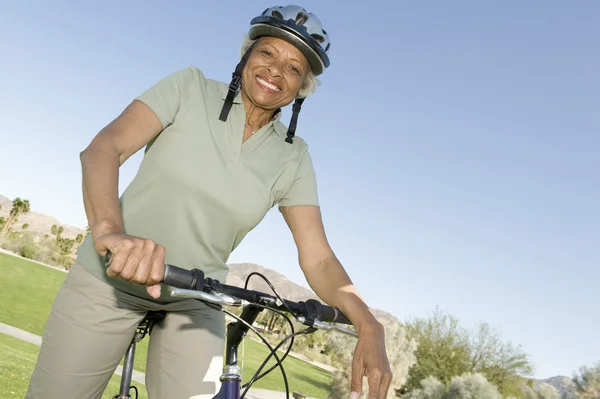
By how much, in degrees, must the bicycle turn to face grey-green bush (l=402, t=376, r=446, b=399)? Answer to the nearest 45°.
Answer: approximately 135° to its left

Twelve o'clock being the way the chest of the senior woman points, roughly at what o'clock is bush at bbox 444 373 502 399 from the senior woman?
The bush is roughly at 7 o'clock from the senior woman.

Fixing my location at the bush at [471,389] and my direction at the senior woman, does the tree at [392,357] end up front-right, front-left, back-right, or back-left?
back-right

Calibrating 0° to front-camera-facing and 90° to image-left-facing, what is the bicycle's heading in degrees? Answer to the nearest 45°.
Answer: approximately 315°

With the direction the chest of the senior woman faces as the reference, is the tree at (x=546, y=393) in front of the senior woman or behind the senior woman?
behind

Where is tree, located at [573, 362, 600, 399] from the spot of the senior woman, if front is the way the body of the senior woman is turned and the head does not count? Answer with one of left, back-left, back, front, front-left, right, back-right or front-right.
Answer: back-left
